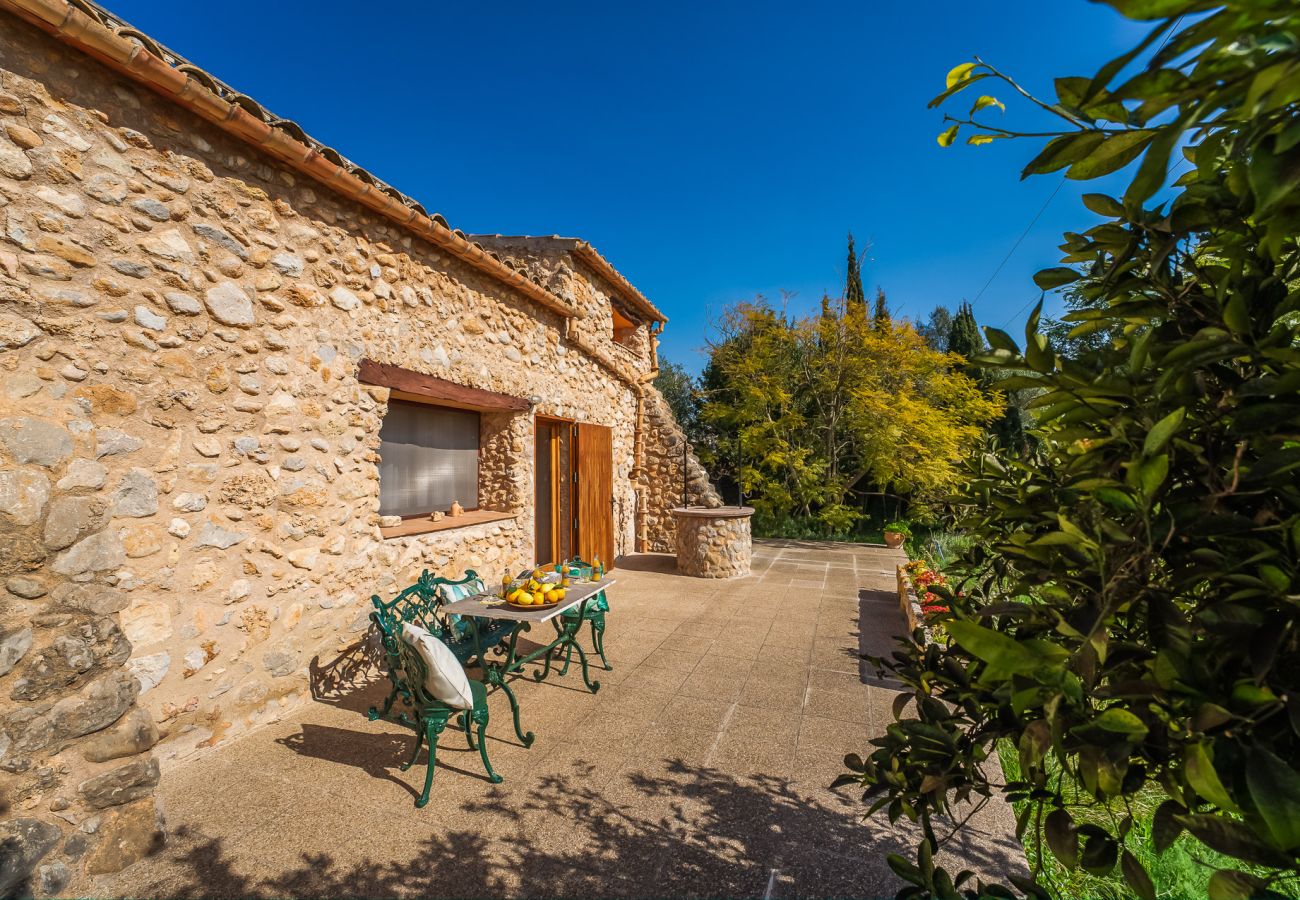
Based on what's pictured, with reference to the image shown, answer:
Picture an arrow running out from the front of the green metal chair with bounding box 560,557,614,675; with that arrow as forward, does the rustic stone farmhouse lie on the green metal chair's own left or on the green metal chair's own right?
on the green metal chair's own right

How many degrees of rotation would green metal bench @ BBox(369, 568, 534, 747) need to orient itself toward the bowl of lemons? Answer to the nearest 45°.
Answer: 0° — it already faces it

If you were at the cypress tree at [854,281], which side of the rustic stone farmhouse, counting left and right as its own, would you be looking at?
left

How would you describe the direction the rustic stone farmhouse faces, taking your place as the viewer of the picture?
facing the viewer and to the right of the viewer

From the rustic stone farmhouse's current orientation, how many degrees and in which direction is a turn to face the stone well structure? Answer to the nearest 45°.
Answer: approximately 90° to its left

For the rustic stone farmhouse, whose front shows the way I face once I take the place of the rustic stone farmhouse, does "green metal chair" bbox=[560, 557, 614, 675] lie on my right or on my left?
on my left

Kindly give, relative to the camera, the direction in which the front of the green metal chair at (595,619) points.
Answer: facing the viewer

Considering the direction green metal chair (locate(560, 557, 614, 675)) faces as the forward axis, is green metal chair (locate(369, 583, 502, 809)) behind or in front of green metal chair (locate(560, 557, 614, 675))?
in front
